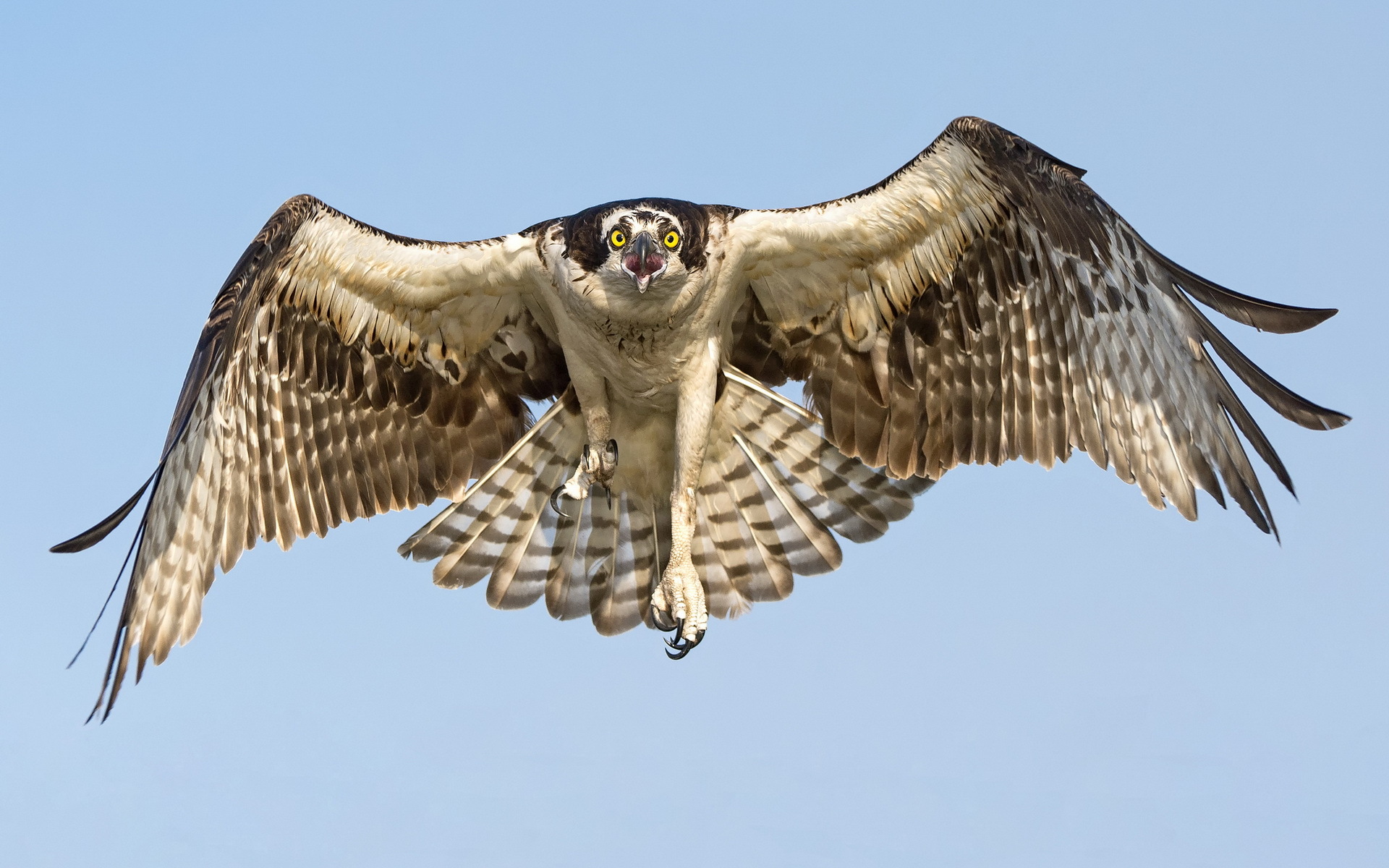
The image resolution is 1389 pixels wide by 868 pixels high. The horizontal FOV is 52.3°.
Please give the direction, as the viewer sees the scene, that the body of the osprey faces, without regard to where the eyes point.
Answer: toward the camera
